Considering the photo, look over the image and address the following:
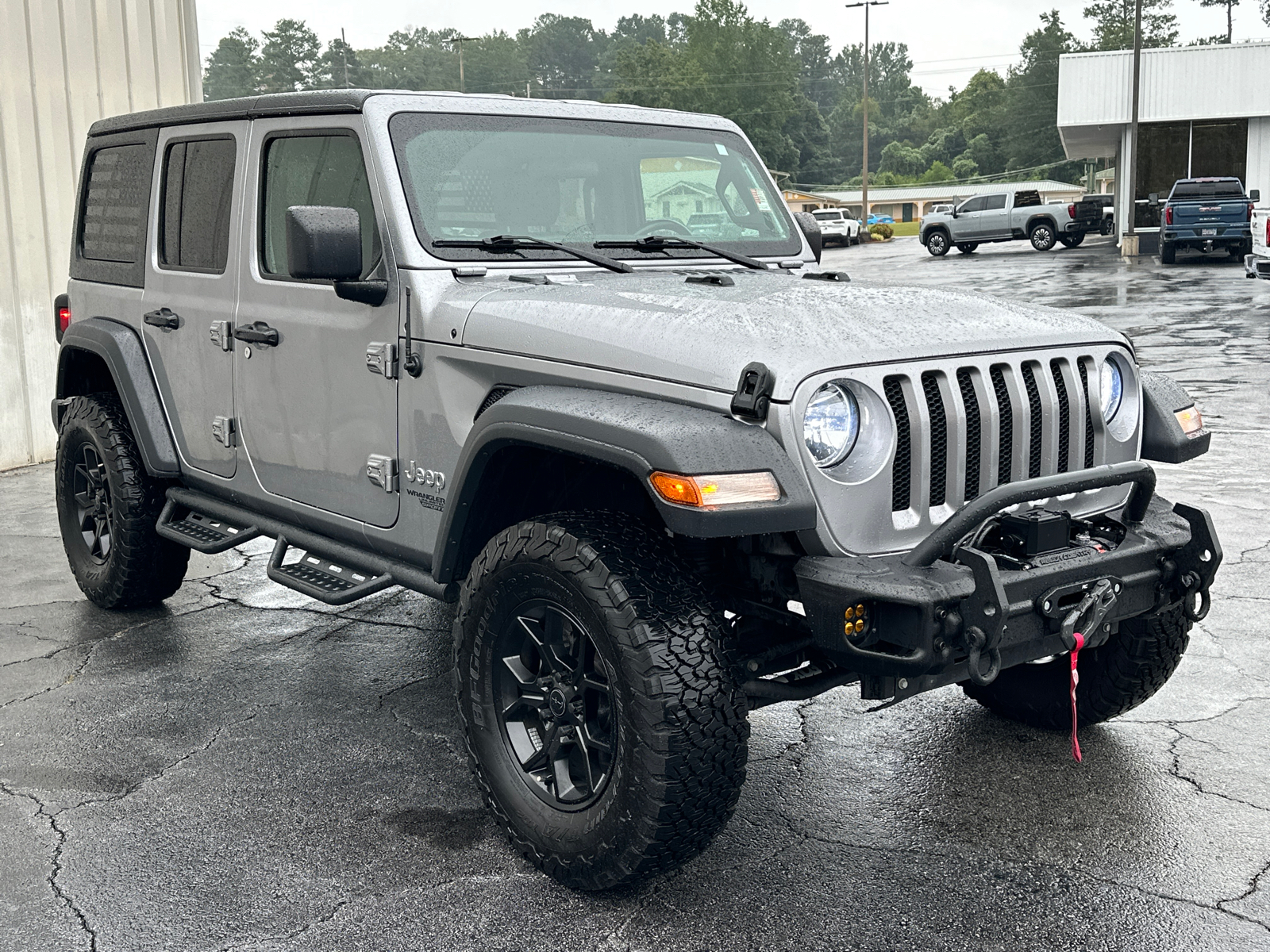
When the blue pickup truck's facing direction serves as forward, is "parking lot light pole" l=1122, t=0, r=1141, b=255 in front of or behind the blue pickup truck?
in front

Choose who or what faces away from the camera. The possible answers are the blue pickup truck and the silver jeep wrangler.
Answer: the blue pickup truck

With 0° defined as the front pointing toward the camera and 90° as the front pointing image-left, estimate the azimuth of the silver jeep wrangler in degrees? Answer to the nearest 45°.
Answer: approximately 315°

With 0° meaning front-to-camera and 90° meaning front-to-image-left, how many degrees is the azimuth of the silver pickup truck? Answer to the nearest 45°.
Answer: approximately 135°

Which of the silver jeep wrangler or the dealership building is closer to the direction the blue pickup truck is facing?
the dealership building

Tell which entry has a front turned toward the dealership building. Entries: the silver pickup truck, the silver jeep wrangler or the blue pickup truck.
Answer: the blue pickup truck

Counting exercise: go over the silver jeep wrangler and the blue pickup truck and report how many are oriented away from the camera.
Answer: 1

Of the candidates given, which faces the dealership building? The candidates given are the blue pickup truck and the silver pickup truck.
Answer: the blue pickup truck

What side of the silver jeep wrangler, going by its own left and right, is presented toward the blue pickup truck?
left

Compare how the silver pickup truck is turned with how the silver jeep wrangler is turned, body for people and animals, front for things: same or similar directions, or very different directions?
very different directions

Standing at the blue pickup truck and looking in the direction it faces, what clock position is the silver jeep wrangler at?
The silver jeep wrangler is roughly at 6 o'clock from the blue pickup truck.
